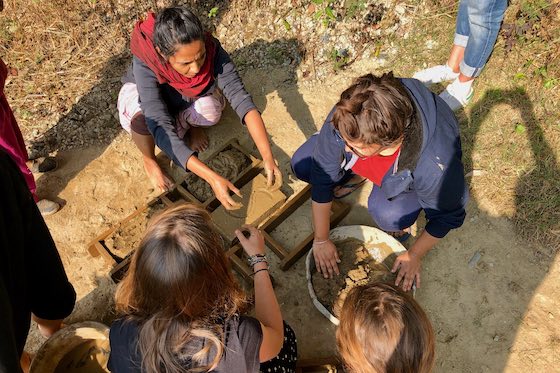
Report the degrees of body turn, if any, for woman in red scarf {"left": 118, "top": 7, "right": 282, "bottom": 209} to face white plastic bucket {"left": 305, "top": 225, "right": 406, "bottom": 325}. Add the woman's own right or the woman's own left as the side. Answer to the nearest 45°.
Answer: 0° — they already face it

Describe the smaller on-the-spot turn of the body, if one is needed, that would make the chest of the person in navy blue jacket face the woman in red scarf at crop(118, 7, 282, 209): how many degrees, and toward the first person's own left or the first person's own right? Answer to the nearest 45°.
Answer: approximately 90° to the first person's own right

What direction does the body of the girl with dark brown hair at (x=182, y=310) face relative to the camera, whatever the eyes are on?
away from the camera

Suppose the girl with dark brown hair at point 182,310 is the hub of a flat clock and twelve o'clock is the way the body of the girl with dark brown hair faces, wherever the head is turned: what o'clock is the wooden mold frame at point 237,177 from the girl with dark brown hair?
The wooden mold frame is roughly at 1 o'clock from the girl with dark brown hair.

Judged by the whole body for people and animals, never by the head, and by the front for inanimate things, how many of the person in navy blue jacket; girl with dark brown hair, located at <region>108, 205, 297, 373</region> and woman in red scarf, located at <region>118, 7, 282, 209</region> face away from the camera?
1

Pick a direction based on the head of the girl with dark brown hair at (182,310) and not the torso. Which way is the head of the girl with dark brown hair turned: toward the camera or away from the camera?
away from the camera

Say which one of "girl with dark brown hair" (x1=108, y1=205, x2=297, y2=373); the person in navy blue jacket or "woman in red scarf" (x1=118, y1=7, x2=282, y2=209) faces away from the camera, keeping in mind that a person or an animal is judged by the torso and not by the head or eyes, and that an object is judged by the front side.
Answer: the girl with dark brown hair

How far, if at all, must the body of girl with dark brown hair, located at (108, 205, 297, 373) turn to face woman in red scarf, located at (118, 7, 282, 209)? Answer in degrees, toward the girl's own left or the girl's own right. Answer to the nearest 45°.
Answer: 0° — they already face them

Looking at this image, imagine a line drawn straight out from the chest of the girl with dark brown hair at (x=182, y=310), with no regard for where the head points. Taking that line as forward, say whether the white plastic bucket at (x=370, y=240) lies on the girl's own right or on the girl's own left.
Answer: on the girl's own right

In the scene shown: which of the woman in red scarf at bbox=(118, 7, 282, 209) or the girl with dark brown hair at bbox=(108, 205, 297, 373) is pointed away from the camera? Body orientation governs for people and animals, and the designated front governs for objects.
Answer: the girl with dark brown hair

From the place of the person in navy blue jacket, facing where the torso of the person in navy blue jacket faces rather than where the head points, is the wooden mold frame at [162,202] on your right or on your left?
on your right
